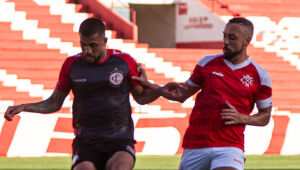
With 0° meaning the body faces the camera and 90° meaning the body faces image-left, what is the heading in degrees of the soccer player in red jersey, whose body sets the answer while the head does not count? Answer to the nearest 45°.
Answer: approximately 0°

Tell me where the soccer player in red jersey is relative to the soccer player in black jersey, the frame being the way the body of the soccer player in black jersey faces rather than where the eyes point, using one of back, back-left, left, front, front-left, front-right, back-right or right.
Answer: left

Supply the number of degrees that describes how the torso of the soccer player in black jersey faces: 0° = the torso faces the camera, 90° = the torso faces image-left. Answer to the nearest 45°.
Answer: approximately 0°

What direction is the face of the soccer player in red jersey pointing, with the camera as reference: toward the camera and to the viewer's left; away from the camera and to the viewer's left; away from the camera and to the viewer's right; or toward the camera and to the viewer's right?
toward the camera and to the viewer's left

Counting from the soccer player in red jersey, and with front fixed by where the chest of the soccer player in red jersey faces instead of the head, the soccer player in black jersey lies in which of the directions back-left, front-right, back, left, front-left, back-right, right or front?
right

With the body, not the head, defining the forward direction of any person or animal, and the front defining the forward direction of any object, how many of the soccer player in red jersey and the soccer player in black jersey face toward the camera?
2
